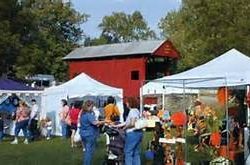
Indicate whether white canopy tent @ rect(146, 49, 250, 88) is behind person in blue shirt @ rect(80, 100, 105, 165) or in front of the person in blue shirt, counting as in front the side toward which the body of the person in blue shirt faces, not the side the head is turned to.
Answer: in front

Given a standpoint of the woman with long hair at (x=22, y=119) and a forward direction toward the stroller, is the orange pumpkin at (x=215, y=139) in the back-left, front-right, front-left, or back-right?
front-left

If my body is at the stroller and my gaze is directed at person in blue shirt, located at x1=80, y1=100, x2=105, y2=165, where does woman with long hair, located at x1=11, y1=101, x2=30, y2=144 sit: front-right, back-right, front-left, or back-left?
front-right

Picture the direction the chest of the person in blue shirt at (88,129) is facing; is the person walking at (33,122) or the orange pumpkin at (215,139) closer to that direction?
the orange pumpkin

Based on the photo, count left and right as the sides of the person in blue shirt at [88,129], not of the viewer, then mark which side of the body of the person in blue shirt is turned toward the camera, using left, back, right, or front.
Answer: right

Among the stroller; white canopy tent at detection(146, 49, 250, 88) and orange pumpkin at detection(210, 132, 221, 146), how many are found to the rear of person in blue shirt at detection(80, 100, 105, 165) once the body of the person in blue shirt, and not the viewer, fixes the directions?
0

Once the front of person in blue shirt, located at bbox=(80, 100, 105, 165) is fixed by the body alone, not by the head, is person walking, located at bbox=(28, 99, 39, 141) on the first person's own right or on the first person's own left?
on the first person's own left

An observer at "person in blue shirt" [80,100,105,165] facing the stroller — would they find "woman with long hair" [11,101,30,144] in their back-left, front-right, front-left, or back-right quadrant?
back-left

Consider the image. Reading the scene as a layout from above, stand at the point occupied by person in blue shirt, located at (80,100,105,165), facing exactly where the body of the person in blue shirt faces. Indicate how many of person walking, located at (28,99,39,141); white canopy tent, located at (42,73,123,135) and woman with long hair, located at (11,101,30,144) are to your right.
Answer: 0

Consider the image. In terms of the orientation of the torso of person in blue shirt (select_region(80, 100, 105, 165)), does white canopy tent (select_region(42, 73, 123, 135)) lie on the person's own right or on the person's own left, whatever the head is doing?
on the person's own left

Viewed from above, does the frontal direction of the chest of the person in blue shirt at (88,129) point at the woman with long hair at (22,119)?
no
